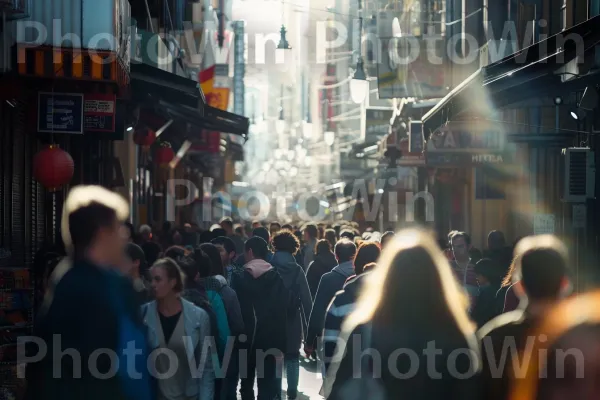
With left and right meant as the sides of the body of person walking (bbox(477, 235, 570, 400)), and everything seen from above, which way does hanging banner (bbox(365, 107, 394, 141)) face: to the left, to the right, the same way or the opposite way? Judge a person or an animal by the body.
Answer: the opposite way

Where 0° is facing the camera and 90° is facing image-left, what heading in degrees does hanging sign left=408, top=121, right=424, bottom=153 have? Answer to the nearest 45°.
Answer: approximately 0°

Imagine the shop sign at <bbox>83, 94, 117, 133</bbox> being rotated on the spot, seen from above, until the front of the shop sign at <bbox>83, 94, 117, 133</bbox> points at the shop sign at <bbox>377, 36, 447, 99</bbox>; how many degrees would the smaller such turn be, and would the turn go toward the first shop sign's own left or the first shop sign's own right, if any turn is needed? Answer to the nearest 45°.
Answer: approximately 135° to the first shop sign's own left

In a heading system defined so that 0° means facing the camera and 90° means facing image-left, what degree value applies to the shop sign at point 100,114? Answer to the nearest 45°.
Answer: approximately 0°

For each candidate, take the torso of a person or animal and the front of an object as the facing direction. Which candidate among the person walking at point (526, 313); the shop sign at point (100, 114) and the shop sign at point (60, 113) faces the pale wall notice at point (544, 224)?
the person walking

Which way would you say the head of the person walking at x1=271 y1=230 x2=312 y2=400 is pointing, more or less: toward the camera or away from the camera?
away from the camera

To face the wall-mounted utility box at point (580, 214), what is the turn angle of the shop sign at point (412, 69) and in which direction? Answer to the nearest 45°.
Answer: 0° — it already faces it

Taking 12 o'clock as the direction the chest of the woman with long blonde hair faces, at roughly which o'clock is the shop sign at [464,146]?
The shop sign is roughly at 12 o'clock from the woman with long blonde hair.

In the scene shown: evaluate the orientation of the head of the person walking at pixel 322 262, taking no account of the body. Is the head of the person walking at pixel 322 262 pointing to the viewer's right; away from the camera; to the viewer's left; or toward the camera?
away from the camera
